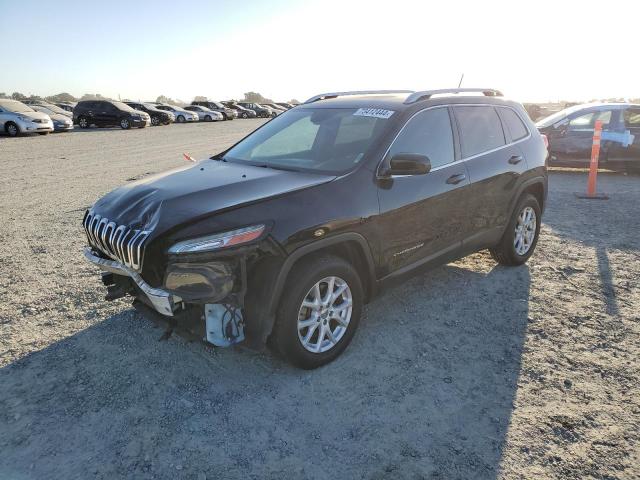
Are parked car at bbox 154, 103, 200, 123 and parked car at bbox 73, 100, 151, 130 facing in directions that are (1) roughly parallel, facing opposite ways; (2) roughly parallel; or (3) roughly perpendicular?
roughly parallel

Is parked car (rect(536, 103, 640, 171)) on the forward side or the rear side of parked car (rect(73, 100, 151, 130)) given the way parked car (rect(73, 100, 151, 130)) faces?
on the forward side

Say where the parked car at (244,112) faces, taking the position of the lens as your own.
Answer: facing the viewer and to the right of the viewer

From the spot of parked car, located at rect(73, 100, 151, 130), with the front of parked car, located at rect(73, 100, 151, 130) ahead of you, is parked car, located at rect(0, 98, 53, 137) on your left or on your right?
on your right

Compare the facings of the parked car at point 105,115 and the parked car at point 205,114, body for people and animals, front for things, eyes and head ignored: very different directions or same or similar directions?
same or similar directions

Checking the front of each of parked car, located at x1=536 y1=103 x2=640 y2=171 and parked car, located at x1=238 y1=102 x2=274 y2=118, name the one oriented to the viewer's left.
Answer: parked car, located at x1=536 y1=103 x2=640 y2=171

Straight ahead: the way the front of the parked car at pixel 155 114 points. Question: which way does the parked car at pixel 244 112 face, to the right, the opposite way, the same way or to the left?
the same way

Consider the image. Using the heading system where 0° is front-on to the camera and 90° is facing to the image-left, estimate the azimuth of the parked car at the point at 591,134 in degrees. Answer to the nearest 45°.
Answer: approximately 90°

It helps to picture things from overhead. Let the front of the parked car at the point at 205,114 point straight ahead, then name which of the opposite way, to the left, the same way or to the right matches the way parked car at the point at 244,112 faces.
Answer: the same way

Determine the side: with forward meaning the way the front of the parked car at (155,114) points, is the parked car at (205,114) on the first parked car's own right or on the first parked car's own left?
on the first parked car's own left

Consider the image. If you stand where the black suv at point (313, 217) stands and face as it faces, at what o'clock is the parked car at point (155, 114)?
The parked car is roughly at 4 o'clock from the black suv.

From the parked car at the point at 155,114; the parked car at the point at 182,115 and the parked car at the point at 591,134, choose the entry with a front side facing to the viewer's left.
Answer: the parked car at the point at 591,134

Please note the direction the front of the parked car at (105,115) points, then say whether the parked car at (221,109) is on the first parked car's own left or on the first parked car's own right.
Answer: on the first parked car's own left

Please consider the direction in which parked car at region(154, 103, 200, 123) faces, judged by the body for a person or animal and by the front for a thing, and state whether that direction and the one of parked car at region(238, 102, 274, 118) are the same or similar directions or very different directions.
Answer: same or similar directions

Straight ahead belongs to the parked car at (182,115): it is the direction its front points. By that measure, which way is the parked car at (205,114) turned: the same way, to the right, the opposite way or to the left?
the same way

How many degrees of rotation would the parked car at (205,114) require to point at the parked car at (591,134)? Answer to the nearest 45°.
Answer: approximately 45° to its right

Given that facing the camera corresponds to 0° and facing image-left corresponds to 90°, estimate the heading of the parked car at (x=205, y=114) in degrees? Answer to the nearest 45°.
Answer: approximately 315°

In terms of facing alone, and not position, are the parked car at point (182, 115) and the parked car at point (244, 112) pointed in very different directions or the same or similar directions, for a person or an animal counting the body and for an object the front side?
same or similar directions
